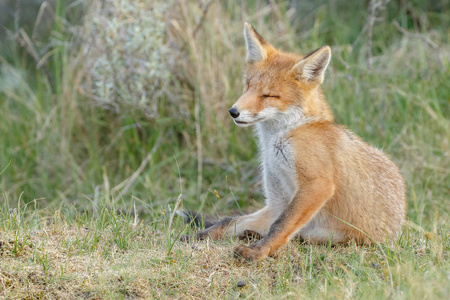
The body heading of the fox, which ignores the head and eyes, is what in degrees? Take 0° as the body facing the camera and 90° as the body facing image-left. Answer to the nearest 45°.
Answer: approximately 45°
